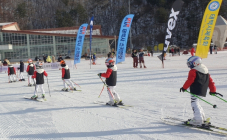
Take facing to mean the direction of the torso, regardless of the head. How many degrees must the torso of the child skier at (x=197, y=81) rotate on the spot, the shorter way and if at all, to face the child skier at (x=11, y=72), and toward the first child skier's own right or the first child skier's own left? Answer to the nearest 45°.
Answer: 0° — they already face them

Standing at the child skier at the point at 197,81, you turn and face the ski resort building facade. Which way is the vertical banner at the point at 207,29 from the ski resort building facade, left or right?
right

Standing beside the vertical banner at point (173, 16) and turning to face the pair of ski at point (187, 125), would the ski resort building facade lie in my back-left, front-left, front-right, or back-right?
back-right

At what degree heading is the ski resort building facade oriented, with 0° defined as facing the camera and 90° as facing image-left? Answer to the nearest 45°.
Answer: approximately 315°
